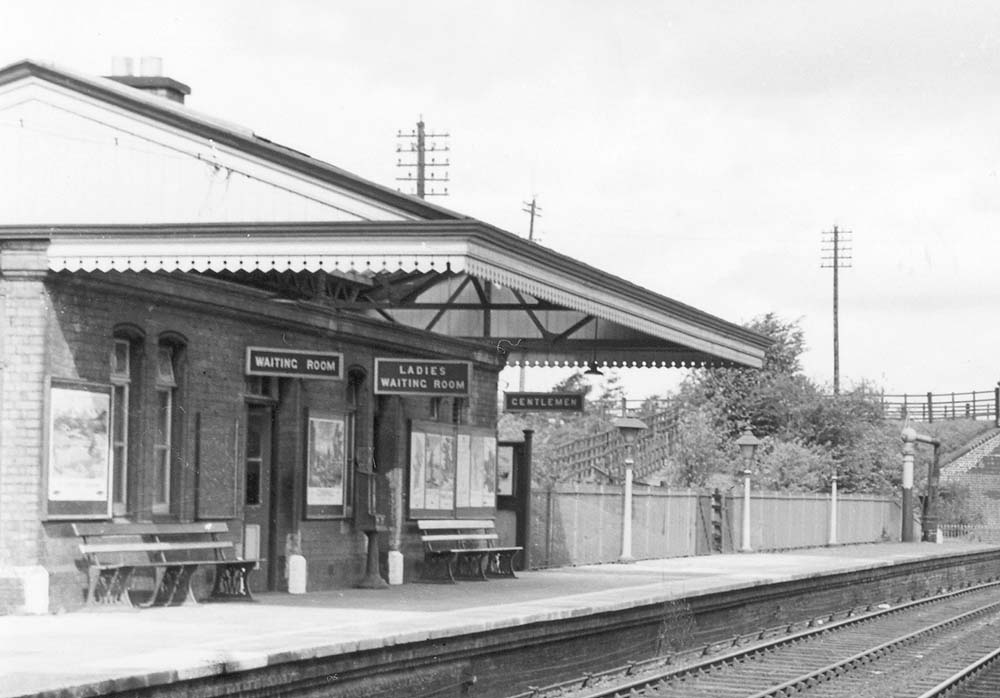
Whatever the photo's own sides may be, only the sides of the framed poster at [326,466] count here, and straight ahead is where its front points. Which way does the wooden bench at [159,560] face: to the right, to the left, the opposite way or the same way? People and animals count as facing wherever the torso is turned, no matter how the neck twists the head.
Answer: the same way

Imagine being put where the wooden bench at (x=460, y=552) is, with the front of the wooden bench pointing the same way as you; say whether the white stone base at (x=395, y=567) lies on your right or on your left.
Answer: on your right

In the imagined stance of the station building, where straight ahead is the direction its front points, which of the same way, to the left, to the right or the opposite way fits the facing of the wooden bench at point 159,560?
the same way

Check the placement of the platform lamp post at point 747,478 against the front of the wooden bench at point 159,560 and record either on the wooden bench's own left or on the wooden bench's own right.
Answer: on the wooden bench's own left

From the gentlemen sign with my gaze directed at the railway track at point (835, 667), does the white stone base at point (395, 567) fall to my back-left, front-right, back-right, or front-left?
front-right

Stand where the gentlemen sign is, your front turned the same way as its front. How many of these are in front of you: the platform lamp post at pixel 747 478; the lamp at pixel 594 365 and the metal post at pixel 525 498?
0

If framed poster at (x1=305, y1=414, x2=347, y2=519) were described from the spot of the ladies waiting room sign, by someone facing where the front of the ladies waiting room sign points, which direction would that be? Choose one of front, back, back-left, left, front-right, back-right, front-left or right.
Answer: right

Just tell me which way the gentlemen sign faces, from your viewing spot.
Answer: facing the viewer

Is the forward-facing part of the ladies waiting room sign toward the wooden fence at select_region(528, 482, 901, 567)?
no

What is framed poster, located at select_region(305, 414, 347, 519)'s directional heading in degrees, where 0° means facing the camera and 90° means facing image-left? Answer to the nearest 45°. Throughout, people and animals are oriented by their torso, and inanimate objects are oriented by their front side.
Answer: approximately 315°

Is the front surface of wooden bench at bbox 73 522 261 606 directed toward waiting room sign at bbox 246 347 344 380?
no

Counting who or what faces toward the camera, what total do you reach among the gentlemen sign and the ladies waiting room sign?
2

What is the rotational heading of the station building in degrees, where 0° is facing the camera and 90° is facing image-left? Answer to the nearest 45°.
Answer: approximately 315°

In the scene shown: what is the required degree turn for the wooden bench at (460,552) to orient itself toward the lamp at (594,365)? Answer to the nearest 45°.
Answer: approximately 90° to its left

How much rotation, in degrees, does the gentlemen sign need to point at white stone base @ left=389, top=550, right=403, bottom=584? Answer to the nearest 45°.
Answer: approximately 45° to its right

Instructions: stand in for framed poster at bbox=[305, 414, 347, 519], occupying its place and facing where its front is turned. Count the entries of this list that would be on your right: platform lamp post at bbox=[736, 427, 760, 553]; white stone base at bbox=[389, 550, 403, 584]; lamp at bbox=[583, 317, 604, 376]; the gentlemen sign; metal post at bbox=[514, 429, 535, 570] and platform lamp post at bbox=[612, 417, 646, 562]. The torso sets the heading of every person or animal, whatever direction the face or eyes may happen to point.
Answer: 0

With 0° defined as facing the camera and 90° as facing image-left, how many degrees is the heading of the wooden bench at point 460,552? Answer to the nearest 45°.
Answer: approximately 315°

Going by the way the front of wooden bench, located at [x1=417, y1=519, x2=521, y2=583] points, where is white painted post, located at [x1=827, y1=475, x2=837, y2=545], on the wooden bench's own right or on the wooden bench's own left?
on the wooden bench's own left

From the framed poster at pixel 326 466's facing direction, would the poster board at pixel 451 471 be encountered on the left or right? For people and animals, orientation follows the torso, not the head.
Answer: on its left
